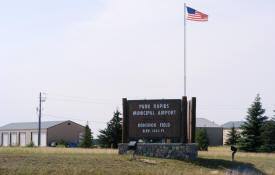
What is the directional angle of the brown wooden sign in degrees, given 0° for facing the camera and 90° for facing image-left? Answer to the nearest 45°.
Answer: approximately 0°
